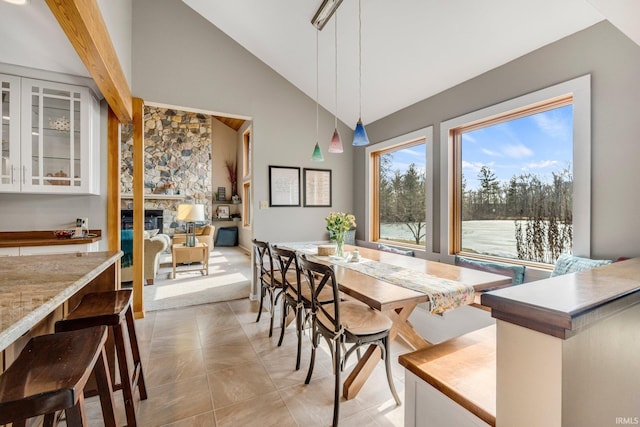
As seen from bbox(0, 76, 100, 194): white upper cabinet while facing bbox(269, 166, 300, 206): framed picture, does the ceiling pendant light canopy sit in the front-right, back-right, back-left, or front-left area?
front-right

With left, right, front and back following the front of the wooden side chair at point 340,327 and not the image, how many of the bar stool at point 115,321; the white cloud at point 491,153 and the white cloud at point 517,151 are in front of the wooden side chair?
2

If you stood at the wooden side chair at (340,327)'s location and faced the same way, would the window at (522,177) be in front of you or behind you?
in front

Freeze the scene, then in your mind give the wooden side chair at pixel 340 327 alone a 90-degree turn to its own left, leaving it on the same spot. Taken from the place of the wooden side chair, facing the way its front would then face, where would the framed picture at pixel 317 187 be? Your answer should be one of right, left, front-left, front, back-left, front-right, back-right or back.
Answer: front-right

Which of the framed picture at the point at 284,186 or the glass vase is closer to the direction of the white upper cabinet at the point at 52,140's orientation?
the glass vase

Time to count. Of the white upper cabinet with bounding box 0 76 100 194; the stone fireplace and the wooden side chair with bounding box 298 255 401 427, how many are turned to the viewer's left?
0

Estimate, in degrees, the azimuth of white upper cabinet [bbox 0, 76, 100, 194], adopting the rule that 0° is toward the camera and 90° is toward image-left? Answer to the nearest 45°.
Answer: approximately 315°

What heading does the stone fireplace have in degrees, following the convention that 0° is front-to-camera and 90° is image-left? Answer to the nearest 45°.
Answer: approximately 315°

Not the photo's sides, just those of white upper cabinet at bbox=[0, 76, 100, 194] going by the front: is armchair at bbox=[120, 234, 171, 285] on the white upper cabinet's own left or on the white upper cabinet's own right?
on the white upper cabinet's own left

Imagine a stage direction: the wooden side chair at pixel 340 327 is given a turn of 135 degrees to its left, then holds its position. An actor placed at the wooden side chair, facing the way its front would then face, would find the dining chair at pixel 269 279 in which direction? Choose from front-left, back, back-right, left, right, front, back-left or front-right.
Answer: front-right

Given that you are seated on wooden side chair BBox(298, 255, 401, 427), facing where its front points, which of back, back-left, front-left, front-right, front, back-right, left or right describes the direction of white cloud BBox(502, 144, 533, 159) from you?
front

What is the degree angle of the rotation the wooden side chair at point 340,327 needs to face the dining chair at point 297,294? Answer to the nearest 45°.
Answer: approximately 90° to its left

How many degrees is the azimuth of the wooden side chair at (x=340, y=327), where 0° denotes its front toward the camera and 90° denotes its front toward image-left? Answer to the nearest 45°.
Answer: approximately 225°
